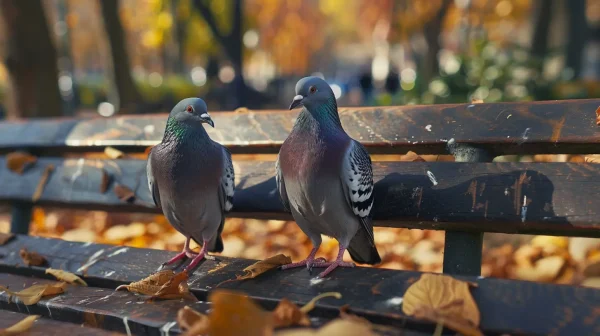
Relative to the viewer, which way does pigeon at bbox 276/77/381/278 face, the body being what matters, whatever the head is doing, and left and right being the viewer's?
facing the viewer and to the left of the viewer

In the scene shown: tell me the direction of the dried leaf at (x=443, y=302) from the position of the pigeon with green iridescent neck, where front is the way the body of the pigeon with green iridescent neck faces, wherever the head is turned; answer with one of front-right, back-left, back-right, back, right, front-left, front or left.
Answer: front-left

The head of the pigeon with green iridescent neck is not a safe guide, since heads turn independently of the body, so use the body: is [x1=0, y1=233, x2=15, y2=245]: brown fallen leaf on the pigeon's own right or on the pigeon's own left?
on the pigeon's own right

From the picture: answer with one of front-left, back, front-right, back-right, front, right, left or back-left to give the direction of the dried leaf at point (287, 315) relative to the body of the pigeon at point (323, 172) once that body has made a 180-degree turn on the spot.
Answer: back-right

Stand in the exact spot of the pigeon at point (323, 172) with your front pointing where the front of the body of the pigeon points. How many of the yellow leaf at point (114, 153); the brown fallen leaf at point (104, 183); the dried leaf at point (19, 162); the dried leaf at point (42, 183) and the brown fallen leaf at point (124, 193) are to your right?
5

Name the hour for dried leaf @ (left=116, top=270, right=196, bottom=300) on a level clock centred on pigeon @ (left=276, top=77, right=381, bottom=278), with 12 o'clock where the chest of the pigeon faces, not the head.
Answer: The dried leaf is roughly at 1 o'clock from the pigeon.

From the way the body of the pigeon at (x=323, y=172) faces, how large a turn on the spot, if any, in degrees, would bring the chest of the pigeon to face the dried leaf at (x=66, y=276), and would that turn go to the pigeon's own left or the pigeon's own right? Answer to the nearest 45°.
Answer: approximately 45° to the pigeon's own right

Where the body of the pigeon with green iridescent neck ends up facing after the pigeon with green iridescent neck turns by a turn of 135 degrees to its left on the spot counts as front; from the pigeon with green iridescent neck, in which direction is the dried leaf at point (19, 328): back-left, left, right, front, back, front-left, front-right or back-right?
back

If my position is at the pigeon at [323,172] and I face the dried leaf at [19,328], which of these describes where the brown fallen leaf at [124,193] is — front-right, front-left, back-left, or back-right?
front-right

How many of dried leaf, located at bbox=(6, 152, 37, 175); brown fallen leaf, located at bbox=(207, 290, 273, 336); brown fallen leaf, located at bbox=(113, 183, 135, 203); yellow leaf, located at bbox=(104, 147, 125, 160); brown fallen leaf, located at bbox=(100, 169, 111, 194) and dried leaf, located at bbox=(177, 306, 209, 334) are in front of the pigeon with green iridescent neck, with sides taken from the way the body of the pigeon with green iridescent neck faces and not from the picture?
2

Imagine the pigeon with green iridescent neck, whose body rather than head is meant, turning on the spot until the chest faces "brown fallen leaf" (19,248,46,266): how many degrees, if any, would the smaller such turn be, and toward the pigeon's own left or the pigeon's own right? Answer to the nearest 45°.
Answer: approximately 90° to the pigeon's own right

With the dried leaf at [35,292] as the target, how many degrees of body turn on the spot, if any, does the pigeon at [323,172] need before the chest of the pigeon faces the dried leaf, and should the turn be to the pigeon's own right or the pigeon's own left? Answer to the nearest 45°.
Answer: approximately 45° to the pigeon's own right

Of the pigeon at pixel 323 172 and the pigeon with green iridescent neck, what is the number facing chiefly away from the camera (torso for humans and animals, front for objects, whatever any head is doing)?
0

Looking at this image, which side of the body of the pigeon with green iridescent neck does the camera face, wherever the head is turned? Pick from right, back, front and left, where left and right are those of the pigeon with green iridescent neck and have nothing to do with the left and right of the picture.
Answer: front

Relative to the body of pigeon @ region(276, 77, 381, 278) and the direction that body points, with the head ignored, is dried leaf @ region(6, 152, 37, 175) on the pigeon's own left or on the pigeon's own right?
on the pigeon's own right
